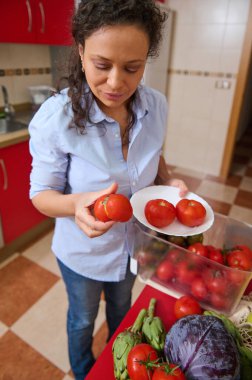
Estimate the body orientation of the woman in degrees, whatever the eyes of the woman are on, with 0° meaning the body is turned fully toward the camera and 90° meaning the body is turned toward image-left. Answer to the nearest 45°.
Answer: approximately 315°

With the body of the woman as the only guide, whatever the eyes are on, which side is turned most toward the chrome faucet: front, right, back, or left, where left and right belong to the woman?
back

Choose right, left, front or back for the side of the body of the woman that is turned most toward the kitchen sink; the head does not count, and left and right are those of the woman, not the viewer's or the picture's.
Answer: back
